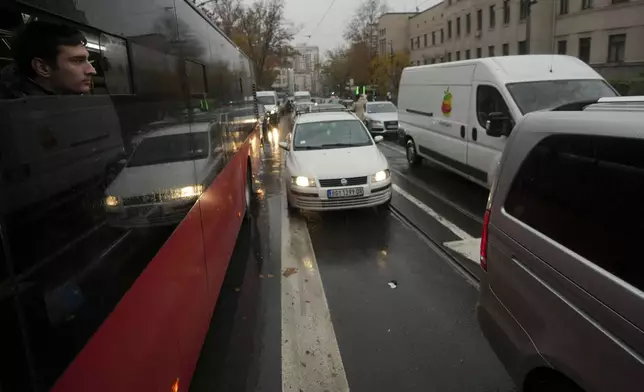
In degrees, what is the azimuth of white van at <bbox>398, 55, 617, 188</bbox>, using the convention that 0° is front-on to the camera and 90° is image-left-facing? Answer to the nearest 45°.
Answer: approximately 315°

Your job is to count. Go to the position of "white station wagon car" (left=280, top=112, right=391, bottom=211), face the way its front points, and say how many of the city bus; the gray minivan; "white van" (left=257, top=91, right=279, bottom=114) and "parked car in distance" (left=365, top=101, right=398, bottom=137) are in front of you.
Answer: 2

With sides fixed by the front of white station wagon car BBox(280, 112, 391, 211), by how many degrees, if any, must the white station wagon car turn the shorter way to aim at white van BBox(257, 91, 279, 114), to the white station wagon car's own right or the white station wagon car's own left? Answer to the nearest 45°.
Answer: approximately 180°

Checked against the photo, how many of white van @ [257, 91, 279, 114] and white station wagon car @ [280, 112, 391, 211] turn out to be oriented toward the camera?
2

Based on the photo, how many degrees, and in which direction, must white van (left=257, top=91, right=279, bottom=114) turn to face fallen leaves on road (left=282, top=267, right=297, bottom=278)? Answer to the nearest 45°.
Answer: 0° — it already faces it

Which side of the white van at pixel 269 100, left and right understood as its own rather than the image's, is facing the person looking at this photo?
front

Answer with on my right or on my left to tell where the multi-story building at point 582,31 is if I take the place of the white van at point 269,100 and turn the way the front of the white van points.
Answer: on my left

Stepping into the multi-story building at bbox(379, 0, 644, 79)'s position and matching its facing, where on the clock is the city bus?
The city bus is roughly at 11 o'clock from the multi-story building.

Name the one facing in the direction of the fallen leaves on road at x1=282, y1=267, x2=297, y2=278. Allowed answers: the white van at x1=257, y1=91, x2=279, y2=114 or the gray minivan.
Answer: the white van
